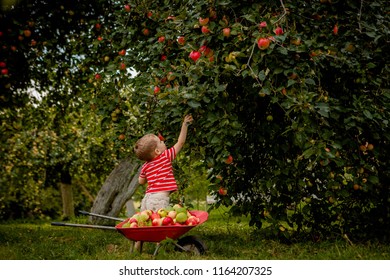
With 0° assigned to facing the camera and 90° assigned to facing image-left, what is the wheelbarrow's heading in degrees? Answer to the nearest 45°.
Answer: approximately 270°

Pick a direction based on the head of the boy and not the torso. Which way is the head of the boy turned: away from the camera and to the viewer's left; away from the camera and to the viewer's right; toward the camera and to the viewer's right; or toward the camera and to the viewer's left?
away from the camera and to the viewer's right

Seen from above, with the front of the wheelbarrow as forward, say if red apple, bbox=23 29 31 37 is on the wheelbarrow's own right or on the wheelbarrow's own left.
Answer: on the wheelbarrow's own left
